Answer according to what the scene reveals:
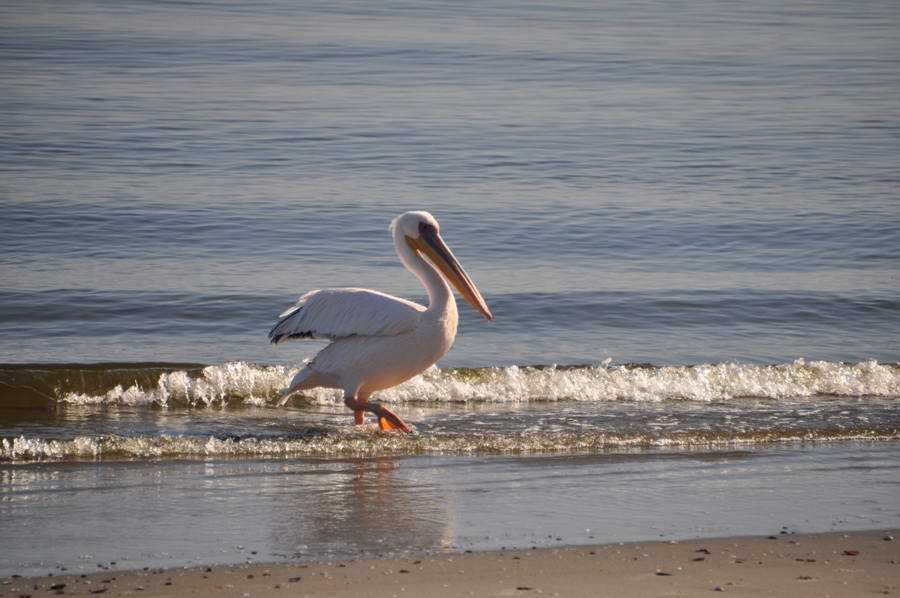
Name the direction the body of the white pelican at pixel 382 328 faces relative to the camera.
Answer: to the viewer's right
